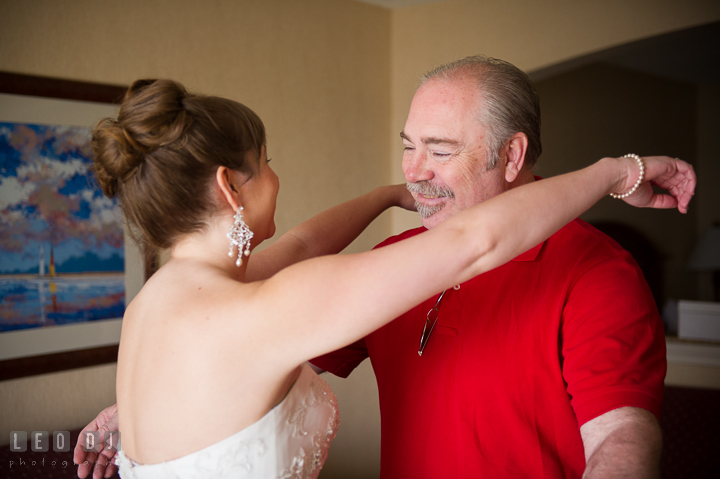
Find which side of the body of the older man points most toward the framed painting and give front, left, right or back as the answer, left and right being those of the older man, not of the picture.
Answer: right

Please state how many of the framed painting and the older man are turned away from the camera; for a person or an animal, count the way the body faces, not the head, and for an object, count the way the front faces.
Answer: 0

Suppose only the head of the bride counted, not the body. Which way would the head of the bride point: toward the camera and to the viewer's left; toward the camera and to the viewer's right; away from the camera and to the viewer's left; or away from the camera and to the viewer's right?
away from the camera and to the viewer's right

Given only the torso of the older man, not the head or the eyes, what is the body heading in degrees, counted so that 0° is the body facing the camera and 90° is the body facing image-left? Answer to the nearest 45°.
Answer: approximately 45°

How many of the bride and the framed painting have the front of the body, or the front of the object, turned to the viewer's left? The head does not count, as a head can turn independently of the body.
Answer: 0

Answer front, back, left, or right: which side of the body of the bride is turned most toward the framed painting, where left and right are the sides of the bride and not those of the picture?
left

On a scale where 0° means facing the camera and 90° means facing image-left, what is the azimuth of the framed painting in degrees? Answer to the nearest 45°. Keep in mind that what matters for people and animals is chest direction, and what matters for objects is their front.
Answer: approximately 315°

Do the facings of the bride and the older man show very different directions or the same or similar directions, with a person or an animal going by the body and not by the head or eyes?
very different directions

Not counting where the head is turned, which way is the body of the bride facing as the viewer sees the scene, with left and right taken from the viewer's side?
facing away from the viewer and to the right of the viewer

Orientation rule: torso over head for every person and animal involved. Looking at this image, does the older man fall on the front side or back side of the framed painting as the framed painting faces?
on the front side
